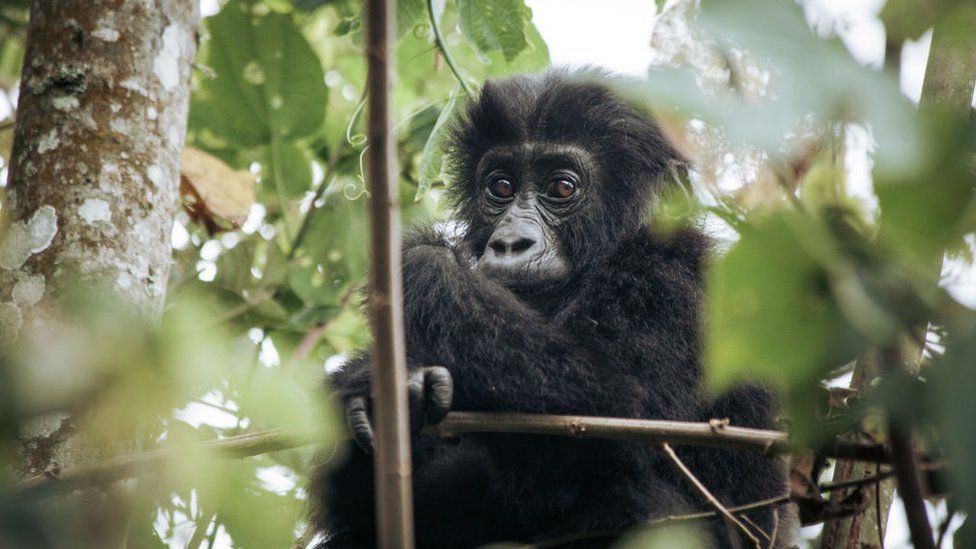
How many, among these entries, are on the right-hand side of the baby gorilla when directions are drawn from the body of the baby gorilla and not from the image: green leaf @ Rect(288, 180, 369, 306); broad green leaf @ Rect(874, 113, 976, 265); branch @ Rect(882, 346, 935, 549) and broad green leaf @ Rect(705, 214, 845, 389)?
1

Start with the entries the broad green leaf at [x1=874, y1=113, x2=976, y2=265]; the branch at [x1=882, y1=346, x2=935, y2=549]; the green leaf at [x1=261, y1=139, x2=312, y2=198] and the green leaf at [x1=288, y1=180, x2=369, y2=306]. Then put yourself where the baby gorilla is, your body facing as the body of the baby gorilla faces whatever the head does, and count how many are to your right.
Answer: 2

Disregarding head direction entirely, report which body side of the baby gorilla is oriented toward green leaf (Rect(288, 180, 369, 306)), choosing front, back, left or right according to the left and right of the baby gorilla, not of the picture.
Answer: right

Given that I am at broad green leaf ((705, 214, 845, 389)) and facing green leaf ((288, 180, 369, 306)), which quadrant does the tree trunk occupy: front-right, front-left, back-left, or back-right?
front-left

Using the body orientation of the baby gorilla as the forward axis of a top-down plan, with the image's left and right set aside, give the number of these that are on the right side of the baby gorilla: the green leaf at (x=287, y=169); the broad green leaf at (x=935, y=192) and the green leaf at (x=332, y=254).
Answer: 2

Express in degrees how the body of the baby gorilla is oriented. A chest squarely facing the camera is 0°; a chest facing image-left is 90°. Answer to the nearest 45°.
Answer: approximately 45°

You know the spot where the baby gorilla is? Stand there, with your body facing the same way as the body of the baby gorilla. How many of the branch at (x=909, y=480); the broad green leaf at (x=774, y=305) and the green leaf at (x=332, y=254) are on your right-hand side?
1

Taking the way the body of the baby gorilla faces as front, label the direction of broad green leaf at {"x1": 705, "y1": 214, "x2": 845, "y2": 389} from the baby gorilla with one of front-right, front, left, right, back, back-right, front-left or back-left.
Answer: front-left
